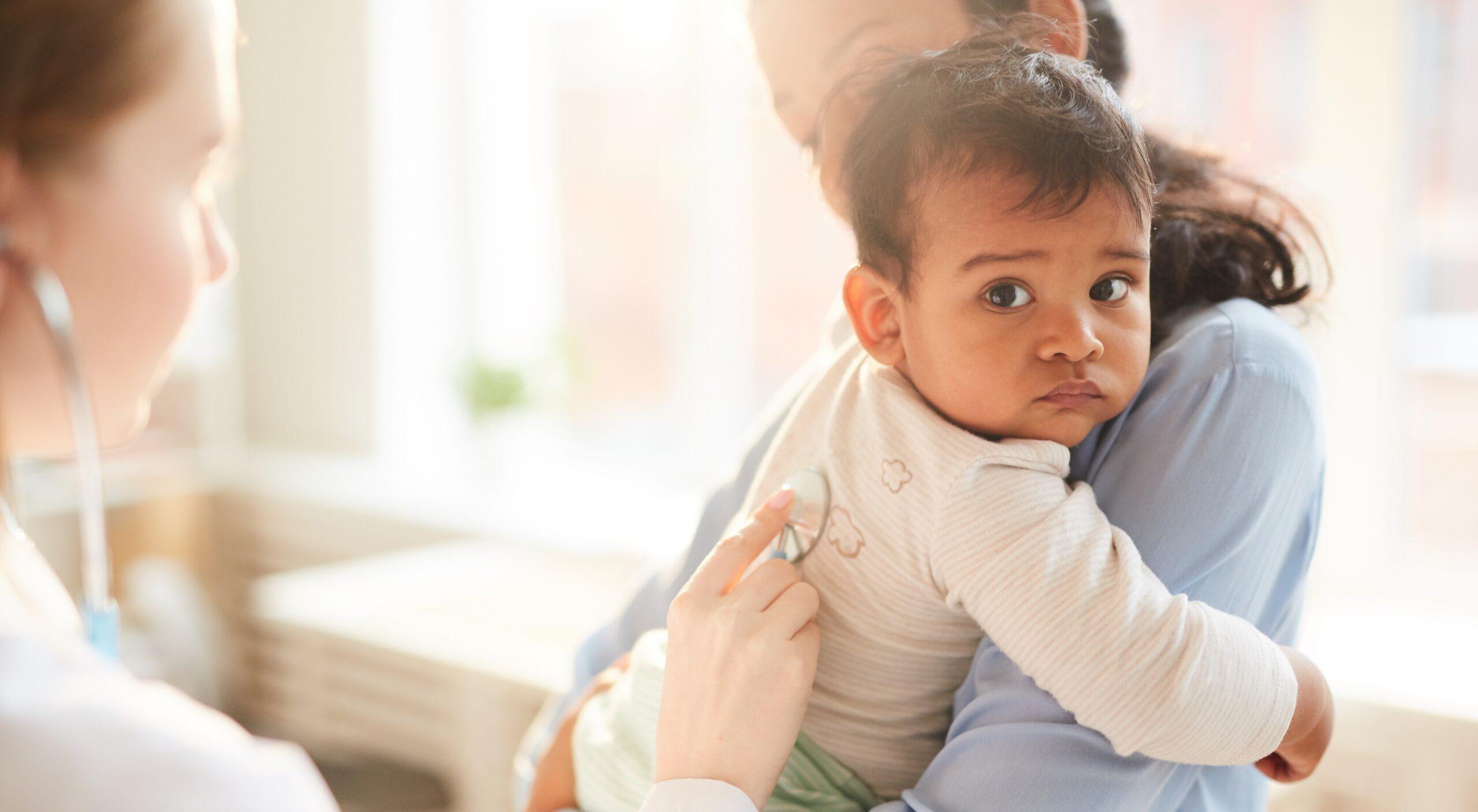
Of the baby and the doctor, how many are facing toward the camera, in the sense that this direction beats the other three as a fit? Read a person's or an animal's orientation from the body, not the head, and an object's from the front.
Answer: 0

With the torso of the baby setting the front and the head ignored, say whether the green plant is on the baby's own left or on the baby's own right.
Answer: on the baby's own left

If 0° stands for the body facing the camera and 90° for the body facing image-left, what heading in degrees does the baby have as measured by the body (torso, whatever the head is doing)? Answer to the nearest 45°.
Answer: approximately 270°

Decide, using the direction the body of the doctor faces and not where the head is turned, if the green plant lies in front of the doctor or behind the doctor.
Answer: in front

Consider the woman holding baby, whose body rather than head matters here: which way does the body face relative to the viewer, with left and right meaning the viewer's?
facing the viewer and to the left of the viewer

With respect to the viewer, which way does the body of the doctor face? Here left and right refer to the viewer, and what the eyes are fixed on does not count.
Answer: facing away from the viewer and to the right of the viewer

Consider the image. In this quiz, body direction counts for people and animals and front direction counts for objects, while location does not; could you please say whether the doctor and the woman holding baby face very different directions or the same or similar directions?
very different directions
